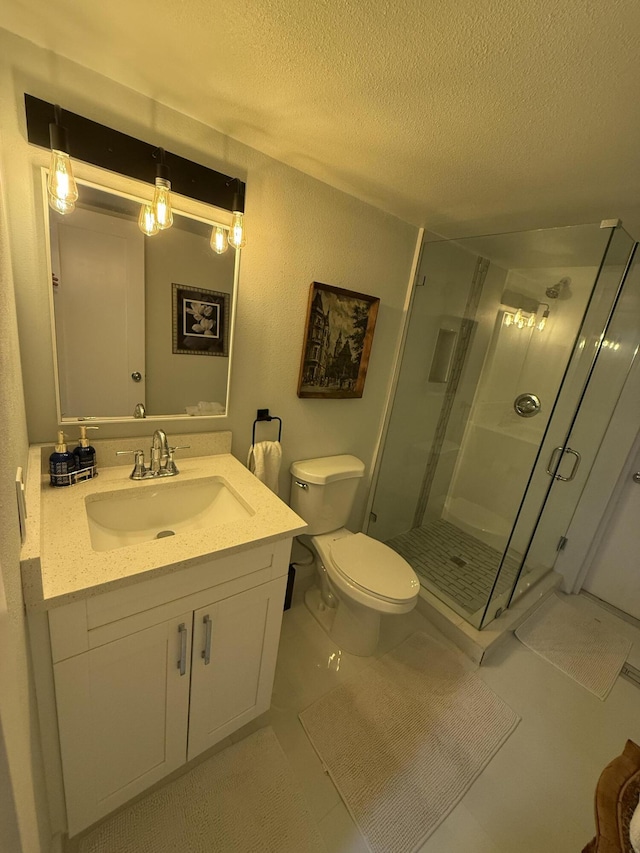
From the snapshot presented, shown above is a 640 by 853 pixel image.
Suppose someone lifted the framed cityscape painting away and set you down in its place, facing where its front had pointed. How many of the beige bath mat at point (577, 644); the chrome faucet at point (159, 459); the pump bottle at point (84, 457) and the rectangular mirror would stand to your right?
3

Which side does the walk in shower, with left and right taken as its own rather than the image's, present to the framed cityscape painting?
right

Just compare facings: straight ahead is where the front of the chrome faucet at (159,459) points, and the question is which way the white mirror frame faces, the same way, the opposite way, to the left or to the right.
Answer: the same way

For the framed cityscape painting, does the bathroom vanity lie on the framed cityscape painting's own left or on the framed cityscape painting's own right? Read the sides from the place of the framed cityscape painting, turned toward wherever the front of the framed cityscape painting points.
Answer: on the framed cityscape painting's own right

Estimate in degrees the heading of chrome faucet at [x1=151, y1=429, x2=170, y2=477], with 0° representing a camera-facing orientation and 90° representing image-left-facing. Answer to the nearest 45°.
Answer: approximately 315°

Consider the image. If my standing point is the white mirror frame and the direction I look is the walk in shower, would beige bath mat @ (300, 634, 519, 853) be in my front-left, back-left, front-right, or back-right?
front-right

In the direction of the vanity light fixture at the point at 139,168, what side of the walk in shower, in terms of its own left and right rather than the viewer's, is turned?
right

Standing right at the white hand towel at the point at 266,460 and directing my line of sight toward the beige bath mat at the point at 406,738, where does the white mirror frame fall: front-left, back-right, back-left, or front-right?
back-right

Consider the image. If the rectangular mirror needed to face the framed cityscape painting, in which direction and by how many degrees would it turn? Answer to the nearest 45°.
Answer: approximately 45° to its left

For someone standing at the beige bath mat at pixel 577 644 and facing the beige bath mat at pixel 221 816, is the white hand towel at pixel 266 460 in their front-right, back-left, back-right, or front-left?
front-right

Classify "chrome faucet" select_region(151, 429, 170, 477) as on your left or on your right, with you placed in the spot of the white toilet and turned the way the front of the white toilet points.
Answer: on your right

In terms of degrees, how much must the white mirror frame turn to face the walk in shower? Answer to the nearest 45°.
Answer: approximately 45° to its left

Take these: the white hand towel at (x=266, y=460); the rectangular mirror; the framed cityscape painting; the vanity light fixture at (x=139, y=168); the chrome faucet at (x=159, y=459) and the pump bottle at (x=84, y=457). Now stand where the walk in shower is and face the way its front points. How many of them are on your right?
6

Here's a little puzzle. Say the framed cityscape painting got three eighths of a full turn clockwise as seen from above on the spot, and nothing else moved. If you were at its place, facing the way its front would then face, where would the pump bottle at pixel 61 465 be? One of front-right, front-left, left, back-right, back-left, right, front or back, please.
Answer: front-left

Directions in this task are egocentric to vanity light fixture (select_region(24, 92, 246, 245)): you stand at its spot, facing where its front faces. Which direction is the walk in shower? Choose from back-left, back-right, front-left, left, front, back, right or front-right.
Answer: front-left
